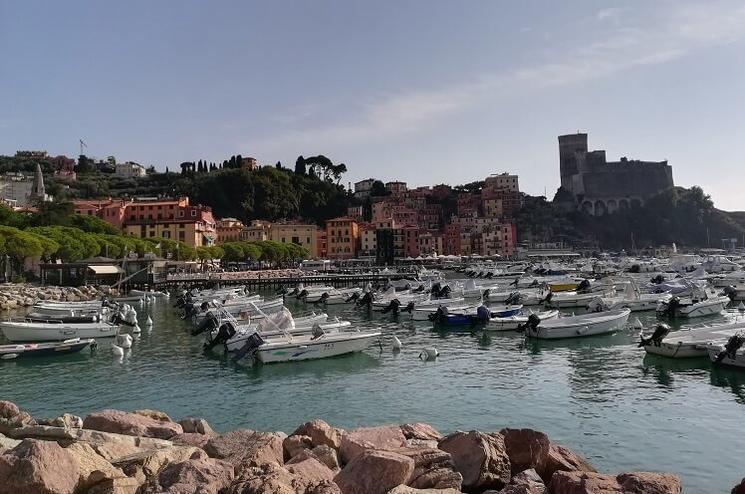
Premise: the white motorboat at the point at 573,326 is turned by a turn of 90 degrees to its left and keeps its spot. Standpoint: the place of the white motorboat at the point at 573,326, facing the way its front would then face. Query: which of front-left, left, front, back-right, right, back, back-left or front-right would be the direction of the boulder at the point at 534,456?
back

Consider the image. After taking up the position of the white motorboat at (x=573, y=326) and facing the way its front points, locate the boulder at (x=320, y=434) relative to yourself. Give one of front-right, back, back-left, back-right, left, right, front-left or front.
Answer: right

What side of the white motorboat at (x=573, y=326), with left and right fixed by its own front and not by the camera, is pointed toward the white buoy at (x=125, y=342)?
back

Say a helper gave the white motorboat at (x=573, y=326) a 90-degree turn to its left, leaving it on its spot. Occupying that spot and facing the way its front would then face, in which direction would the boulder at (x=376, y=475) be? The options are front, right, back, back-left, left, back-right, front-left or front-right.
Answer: back

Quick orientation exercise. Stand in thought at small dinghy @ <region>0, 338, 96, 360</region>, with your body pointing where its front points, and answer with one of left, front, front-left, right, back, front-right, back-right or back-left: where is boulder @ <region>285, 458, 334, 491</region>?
right

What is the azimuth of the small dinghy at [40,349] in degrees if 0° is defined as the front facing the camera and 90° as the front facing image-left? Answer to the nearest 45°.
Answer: approximately 90°

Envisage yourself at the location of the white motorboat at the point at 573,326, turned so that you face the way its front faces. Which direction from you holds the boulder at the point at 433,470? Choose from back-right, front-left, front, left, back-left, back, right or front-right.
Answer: right

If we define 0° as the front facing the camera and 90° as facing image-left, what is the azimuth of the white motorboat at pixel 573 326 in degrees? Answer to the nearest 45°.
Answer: approximately 270°

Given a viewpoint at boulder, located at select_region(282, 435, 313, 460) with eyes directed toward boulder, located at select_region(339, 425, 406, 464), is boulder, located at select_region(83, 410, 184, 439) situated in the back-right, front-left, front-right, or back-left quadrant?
back-left

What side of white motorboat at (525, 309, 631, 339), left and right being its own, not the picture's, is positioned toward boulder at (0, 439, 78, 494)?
right

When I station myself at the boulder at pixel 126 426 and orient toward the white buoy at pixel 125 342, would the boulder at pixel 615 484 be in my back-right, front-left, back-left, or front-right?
back-right

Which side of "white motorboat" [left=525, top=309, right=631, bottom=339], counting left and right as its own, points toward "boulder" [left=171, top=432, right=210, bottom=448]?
right

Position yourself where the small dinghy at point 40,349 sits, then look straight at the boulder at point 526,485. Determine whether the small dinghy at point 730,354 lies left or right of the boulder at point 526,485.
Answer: left

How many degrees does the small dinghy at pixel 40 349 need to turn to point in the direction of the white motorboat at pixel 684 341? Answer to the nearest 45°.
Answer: approximately 180°

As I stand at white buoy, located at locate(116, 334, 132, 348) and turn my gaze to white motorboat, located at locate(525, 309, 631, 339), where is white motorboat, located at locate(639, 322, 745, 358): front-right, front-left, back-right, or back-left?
front-right

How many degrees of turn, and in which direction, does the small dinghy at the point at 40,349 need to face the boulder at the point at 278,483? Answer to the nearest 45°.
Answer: approximately 90° to its left
